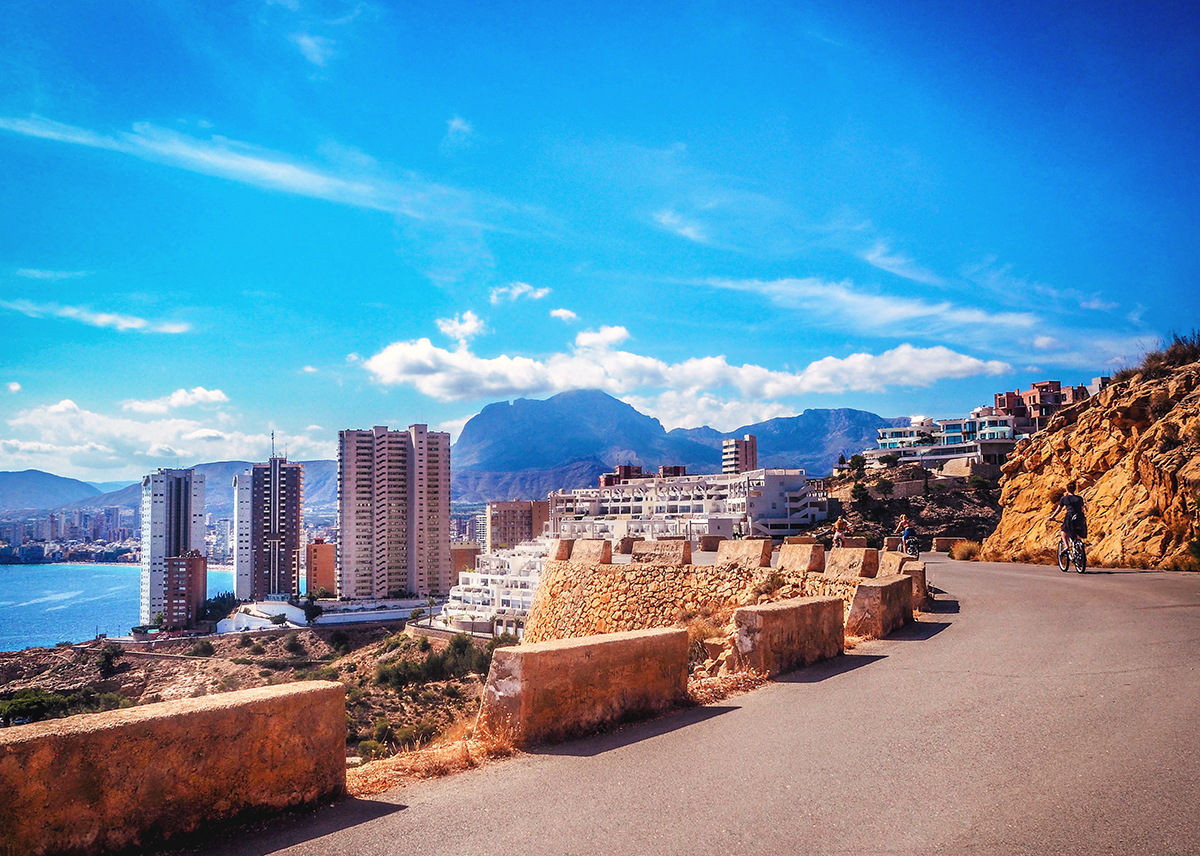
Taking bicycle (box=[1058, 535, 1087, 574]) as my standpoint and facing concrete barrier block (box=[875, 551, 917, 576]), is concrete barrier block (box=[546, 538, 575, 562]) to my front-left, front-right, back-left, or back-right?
front-right

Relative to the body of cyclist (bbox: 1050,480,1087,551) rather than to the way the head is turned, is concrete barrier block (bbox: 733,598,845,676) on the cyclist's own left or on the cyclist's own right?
on the cyclist's own left

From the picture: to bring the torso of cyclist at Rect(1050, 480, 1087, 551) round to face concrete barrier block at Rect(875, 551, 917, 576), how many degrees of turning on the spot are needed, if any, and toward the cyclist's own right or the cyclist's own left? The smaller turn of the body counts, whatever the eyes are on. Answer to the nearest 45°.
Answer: approximately 90° to the cyclist's own left

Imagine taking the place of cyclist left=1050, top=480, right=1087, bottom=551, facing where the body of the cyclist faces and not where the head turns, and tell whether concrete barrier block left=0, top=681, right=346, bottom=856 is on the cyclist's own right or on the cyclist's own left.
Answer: on the cyclist's own left

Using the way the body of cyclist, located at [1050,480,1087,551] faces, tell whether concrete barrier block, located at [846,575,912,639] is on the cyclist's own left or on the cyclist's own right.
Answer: on the cyclist's own left

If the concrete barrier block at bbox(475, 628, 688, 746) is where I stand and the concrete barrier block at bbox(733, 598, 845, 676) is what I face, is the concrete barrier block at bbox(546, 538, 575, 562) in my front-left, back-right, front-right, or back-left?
front-left

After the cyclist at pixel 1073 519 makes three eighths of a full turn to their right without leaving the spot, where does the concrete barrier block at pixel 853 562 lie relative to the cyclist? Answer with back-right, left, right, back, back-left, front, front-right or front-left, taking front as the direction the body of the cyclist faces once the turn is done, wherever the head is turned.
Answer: back-right

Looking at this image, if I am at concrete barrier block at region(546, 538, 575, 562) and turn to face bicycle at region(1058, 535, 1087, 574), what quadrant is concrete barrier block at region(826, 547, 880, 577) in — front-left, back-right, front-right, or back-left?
front-right

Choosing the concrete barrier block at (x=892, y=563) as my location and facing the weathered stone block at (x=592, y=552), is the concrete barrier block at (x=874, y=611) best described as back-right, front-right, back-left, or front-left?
back-left

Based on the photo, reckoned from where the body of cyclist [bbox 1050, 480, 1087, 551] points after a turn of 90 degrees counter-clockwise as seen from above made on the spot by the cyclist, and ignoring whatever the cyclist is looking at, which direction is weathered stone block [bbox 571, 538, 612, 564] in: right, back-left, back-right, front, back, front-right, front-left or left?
front-right

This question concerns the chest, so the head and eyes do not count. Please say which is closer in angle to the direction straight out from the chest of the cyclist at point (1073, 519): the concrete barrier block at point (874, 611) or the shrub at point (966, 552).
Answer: the shrub

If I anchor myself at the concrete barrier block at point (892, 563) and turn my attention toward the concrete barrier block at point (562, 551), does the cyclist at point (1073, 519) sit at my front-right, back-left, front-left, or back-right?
back-right

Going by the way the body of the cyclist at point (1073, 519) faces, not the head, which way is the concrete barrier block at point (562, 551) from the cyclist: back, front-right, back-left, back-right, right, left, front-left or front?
front-left

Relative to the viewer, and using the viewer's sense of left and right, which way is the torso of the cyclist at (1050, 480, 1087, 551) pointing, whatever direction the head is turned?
facing away from the viewer and to the left of the viewer
